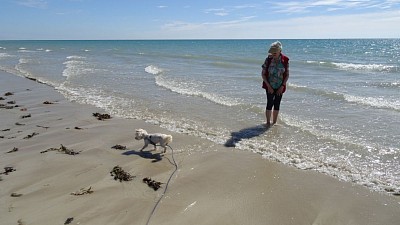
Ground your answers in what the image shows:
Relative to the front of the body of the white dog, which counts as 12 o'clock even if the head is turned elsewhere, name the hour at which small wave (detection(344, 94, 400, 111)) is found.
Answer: The small wave is roughly at 5 o'clock from the white dog.

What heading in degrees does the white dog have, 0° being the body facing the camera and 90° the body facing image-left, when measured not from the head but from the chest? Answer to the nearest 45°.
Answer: approximately 90°

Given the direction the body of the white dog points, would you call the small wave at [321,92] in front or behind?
behind

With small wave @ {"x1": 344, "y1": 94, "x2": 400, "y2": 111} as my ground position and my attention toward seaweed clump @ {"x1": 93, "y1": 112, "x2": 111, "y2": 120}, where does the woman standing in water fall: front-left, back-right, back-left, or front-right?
front-left

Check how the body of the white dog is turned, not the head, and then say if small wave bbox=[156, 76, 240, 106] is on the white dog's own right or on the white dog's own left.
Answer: on the white dog's own right

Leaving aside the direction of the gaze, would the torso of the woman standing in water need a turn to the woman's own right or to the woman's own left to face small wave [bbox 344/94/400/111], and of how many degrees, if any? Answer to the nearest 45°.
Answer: approximately 135° to the woman's own left

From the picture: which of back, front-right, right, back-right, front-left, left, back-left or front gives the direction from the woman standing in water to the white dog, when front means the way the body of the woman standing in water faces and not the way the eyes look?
front-right

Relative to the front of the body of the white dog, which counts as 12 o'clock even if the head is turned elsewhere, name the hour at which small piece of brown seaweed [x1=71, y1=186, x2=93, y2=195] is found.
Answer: The small piece of brown seaweed is roughly at 10 o'clock from the white dog.

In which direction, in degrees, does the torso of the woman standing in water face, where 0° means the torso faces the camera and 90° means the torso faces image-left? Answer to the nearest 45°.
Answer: approximately 0°

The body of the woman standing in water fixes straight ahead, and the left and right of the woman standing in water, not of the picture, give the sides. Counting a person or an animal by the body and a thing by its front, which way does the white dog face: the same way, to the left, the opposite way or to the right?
to the right

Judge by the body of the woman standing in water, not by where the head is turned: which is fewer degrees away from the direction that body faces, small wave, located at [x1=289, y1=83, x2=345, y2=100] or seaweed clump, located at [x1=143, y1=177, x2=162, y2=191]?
the seaweed clump

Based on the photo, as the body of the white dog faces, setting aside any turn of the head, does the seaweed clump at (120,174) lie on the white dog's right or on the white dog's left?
on the white dog's left
